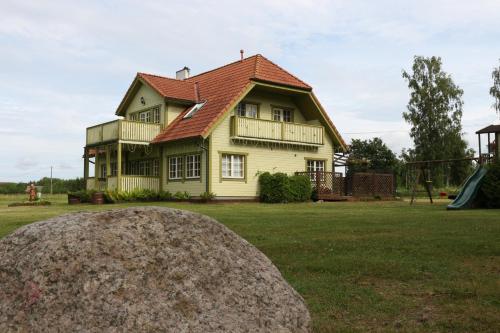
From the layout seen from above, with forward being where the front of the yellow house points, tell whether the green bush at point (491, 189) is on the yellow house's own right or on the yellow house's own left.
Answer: on the yellow house's own left
